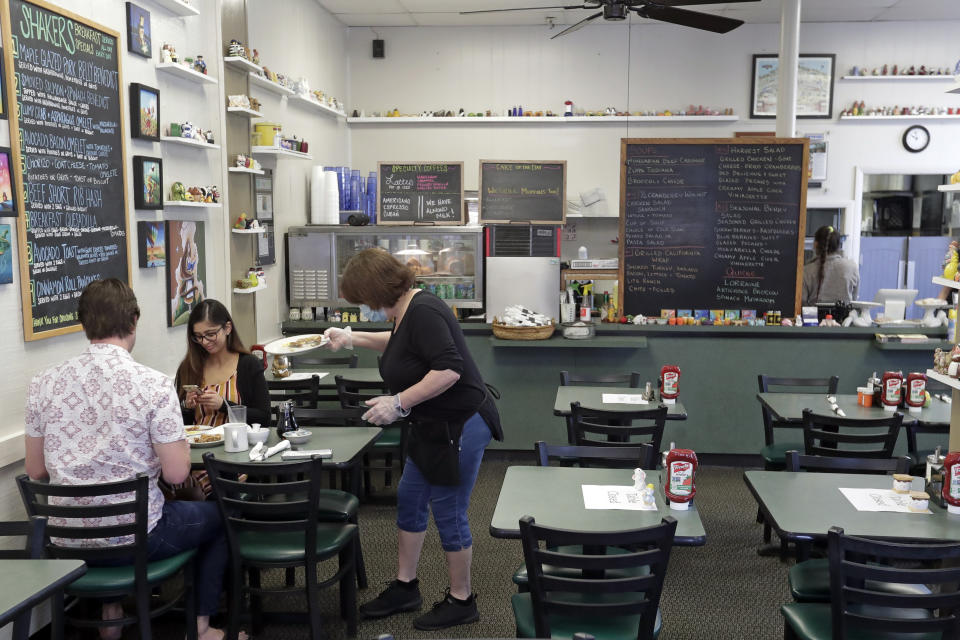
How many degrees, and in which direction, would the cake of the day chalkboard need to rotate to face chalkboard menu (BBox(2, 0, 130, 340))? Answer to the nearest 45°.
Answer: approximately 45° to its right

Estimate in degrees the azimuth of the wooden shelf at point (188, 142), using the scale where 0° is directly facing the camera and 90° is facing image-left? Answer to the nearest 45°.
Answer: approximately 315°

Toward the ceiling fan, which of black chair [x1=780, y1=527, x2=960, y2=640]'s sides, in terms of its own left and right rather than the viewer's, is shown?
front

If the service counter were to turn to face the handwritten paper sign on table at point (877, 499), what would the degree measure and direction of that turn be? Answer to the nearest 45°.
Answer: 0° — it already faces it

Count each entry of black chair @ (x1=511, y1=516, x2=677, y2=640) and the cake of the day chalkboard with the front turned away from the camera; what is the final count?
1

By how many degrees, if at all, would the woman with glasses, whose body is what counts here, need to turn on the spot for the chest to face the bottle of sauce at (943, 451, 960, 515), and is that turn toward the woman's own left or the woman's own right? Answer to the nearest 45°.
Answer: approximately 90° to the woman's own left

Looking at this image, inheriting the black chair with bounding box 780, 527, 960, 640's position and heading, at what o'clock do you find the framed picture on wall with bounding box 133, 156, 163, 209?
The framed picture on wall is roughly at 11 o'clock from the black chair.

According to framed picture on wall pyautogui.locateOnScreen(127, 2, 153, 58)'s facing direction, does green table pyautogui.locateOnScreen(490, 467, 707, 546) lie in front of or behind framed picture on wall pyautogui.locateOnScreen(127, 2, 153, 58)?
in front

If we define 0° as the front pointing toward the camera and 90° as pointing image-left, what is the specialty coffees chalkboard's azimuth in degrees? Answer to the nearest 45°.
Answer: approximately 0°

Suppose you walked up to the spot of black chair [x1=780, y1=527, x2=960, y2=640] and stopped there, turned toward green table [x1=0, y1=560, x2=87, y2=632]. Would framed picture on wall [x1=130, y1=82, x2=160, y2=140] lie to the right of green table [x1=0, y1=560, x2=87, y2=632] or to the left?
right

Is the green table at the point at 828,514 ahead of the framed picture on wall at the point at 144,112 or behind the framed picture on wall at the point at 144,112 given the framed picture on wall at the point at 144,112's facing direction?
ahead

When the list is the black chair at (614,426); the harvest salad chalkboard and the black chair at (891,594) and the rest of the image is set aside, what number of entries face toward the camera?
1

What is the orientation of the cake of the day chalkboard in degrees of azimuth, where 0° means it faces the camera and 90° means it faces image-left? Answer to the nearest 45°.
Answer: approximately 0°

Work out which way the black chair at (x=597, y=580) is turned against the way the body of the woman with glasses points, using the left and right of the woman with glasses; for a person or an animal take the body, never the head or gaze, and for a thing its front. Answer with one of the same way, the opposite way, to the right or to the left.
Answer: the opposite way

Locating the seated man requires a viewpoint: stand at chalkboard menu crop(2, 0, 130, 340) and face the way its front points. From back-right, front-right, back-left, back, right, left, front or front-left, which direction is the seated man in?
front-right

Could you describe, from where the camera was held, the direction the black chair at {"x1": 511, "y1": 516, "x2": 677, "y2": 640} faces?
facing away from the viewer

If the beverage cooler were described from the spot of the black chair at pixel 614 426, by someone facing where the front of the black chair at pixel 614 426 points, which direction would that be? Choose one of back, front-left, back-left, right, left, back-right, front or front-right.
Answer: front-left

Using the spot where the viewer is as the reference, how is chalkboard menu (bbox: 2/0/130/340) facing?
facing the viewer and to the right of the viewer

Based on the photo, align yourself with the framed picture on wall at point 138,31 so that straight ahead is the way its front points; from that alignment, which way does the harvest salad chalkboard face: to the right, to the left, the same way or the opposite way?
to the right

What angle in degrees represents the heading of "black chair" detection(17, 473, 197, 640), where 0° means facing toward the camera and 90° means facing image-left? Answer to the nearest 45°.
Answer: approximately 225°
